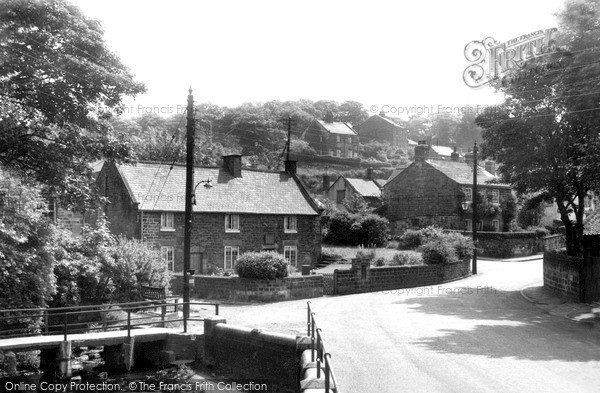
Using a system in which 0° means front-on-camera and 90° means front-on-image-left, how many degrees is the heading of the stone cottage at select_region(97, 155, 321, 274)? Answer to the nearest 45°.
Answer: approximately 315°

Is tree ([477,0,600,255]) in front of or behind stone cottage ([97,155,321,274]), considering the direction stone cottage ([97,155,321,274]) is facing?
in front

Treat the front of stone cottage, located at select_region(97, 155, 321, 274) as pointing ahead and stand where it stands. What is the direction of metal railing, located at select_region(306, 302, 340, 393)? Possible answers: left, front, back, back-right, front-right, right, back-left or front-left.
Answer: front-right

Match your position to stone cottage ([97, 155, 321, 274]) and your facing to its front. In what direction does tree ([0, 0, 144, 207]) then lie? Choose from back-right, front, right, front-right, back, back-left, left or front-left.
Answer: front-right

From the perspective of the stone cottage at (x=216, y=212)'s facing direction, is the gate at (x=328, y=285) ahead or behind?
ahead

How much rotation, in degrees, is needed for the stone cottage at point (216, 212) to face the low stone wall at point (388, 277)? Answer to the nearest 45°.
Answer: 0° — it already faces it

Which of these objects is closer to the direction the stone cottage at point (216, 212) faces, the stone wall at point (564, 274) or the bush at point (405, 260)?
the stone wall
